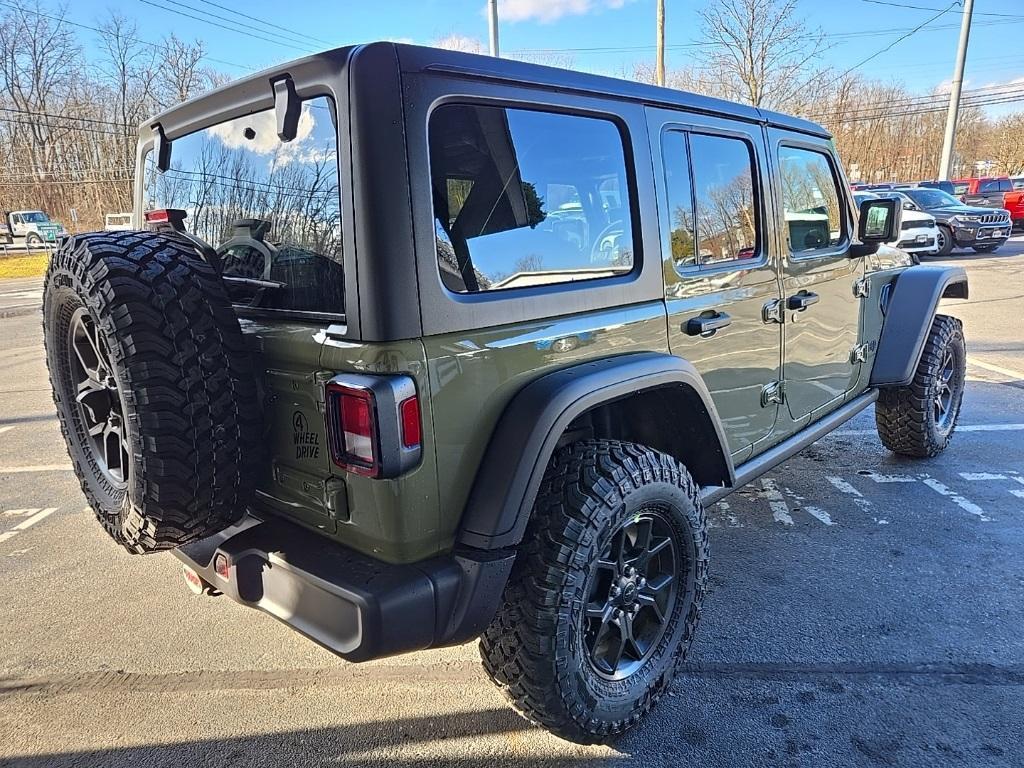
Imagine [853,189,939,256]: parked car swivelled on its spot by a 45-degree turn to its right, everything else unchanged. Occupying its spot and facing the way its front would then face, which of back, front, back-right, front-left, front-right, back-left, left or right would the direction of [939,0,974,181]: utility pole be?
back

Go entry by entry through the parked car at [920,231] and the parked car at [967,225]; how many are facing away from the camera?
0

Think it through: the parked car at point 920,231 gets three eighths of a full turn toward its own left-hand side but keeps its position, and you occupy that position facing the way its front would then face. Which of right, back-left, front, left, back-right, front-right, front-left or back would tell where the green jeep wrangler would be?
back

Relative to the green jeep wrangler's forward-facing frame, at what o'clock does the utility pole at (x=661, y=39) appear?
The utility pole is roughly at 11 o'clock from the green jeep wrangler.

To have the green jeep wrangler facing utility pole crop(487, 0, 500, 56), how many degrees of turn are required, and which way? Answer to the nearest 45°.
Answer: approximately 45° to its left

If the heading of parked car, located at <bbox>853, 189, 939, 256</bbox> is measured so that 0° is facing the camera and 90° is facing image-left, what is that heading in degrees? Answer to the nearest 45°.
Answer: approximately 315°

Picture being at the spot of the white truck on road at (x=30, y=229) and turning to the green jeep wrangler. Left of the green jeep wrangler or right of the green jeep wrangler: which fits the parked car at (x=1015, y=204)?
left

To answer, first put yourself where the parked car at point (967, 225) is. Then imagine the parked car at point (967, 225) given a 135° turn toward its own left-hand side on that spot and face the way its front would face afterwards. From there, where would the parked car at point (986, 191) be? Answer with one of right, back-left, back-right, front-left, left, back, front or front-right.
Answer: front

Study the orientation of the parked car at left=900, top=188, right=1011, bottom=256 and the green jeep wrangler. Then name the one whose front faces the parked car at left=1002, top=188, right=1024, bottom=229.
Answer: the green jeep wrangler

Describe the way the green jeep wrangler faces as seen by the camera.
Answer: facing away from the viewer and to the right of the viewer

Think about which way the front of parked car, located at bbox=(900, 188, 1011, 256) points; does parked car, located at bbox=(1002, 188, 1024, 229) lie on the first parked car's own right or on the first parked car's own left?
on the first parked car's own left

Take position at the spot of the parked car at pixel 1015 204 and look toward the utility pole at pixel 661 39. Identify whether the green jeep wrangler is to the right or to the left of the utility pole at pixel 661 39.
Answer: left

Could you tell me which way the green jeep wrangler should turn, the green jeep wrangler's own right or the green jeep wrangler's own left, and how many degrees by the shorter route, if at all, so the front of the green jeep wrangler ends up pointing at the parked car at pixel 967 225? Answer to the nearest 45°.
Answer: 0° — it already faces it

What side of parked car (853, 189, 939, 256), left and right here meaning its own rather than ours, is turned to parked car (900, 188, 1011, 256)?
left

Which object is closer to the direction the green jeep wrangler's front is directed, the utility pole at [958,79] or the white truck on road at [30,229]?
the utility pole

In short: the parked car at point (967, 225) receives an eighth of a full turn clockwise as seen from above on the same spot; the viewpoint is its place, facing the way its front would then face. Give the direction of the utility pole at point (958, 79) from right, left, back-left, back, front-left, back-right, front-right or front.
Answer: back

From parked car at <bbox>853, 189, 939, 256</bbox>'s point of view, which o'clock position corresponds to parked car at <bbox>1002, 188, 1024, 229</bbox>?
parked car at <bbox>1002, 188, 1024, 229</bbox> is roughly at 8 o'clock from parked car at <bbox>853, 189, 939, 256</bbox>.

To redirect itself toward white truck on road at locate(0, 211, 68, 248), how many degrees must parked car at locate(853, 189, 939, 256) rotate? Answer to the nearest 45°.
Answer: approximately 135° to its right
